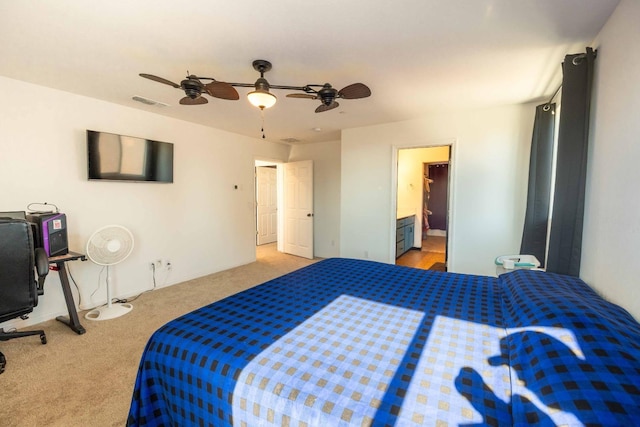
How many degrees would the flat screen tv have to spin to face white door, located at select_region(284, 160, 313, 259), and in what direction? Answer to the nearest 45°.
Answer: approximately 45° to its left

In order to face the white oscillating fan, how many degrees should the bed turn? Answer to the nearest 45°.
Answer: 0° — it already faces it

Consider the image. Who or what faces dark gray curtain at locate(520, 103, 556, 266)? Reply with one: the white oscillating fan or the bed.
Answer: the white oscillating fan

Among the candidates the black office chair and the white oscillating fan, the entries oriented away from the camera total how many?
1

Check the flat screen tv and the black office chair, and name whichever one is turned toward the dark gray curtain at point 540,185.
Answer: the flat screen tv

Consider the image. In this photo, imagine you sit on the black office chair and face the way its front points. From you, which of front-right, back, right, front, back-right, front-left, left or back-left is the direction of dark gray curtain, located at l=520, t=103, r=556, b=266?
back-right

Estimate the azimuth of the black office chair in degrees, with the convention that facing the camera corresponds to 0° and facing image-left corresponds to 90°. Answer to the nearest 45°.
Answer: approximately 180°

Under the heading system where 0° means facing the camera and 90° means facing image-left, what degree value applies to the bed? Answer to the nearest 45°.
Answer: approximately 90°

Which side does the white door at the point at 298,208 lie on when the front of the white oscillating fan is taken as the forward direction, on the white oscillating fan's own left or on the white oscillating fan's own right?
on the white oscillating fan's own left

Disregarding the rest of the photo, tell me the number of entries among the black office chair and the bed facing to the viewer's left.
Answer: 1

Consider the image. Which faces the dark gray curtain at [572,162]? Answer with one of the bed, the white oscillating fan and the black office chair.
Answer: the white oscillating fan

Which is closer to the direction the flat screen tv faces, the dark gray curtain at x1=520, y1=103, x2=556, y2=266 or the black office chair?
the dark gray curtain

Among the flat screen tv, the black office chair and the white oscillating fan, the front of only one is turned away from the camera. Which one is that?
the black office chair

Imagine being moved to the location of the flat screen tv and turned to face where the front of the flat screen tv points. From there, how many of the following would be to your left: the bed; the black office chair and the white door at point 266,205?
1

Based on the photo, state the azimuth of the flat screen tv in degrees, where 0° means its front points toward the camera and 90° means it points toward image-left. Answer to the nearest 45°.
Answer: approximately 315°
